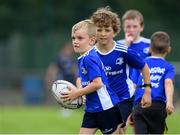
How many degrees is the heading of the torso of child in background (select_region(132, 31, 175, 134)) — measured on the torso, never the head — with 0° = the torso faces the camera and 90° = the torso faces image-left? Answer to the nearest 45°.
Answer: approximately 180°

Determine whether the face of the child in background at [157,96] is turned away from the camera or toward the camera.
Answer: away from the camera
